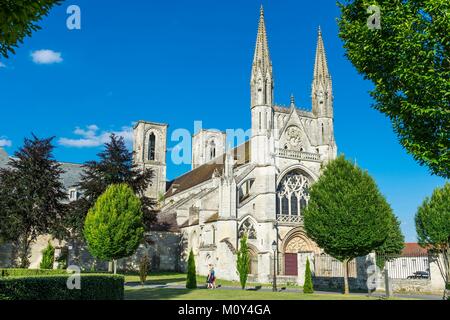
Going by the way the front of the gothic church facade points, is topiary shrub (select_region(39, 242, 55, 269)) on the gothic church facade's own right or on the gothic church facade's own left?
on the gothic church facade's own right

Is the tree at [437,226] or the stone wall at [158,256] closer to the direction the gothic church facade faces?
the tree

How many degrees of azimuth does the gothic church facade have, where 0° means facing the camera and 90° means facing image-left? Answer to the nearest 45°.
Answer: approximately 315°

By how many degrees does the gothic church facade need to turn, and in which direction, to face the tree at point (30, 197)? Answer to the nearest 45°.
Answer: approximately 90° to its right

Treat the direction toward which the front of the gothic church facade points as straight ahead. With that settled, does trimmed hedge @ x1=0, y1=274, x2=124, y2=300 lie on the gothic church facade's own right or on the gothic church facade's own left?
on the gothic church facade's own right

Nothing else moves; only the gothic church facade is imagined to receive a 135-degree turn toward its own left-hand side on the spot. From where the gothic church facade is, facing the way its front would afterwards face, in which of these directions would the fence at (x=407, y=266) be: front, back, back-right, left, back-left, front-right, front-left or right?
right

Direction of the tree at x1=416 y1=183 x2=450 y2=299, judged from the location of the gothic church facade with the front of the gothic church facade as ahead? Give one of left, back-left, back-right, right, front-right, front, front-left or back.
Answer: front

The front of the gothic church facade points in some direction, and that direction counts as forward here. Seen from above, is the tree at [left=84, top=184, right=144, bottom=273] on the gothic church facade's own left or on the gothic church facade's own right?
on the gothic church facade's own right

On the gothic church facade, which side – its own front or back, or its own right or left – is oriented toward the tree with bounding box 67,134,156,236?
right

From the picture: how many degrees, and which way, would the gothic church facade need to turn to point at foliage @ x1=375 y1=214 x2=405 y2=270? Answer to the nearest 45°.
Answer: approximately 45° to its left
